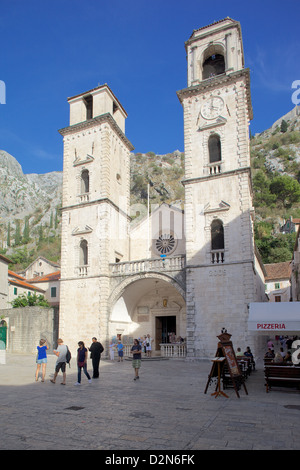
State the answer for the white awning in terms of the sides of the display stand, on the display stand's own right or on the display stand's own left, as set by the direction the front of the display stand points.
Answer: on the display stand's own left

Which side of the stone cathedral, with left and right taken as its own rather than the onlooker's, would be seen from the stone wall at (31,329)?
right

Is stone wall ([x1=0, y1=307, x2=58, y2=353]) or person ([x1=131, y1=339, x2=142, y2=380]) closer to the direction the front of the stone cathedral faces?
the person

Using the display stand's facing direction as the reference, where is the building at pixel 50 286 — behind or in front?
behind

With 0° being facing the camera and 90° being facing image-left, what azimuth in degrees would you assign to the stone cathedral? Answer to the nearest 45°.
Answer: approximately 45°

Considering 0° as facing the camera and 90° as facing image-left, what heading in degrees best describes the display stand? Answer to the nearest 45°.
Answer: approximately 315°

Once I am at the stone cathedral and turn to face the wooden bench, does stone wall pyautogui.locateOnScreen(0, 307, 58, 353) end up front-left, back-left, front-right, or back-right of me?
back-right

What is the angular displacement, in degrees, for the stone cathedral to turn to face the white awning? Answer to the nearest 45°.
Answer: approximately 45° to its left
